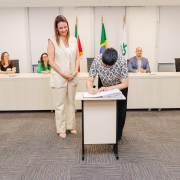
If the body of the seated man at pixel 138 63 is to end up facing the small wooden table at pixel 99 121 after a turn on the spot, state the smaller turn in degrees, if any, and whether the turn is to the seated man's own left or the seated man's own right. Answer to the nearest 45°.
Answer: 0° — they already face it

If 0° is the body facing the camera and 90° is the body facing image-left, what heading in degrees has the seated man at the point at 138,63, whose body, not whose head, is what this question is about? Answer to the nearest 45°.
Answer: approximately 0°

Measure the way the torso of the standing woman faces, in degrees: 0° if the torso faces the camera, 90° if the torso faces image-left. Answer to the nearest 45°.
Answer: approximately 315°

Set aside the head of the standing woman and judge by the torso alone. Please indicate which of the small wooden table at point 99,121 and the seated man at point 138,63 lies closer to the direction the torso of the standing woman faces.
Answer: the small wooden table

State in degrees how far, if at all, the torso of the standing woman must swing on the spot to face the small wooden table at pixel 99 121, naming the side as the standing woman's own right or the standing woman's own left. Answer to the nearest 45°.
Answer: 0° — they already face it
